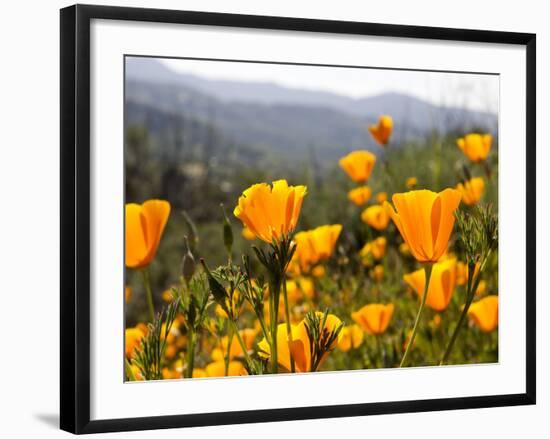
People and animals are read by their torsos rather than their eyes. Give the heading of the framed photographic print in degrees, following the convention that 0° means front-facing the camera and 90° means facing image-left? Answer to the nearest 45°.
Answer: approximately 315°
